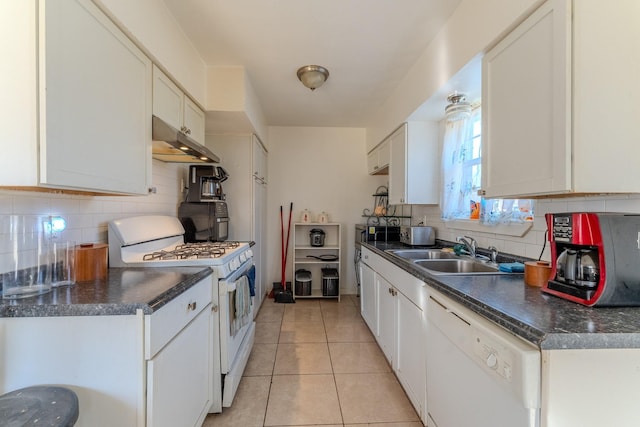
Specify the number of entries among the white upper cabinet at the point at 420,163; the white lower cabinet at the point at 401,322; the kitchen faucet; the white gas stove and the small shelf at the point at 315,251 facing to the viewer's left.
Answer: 3

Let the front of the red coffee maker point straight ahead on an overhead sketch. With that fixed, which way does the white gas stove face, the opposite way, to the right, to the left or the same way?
the opposite way

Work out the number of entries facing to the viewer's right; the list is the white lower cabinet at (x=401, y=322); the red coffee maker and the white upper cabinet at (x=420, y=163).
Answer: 0

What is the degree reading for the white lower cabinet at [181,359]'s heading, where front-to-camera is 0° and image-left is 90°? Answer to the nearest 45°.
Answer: approximately 315°

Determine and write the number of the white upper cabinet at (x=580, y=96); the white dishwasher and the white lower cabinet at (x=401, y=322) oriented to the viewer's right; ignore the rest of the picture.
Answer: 0

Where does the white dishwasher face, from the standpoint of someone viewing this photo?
facing the viewer and to the left of the viewer

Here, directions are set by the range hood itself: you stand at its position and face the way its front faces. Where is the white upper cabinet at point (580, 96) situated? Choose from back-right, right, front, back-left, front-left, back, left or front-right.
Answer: front

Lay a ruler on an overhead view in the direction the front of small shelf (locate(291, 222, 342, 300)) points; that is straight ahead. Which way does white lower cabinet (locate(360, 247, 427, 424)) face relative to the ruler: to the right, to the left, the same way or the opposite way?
to the right

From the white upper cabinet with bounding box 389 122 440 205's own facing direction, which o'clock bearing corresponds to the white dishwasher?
The white dishwasher is roughly at 9 o'clock from the white upper cabinet.

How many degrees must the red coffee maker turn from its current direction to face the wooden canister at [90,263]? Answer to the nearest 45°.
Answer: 0° — it already faces it

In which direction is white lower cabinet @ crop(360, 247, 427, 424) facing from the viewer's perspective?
to the viewer's left

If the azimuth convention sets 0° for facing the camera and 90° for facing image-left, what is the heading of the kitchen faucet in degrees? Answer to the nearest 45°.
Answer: approximately 90°

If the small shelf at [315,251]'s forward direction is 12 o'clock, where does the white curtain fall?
The white curtain is roughly at 11 o'clock from the small shelf.

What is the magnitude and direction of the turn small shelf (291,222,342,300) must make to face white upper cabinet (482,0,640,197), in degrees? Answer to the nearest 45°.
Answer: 0° — it already faces it
